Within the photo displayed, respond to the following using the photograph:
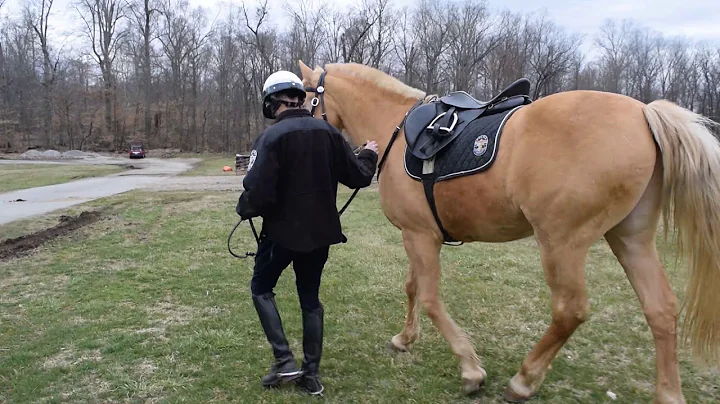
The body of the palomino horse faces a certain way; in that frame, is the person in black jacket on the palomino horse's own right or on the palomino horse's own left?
on the palomino horse's own left

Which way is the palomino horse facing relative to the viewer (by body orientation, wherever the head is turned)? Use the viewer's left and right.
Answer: facing away from the viewer and to the left of the viewer

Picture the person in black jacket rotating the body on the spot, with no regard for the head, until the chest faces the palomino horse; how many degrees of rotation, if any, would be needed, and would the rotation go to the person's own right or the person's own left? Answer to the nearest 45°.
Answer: approximately 135° to the person's own right

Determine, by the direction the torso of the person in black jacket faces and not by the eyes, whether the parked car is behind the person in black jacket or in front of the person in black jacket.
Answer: in front

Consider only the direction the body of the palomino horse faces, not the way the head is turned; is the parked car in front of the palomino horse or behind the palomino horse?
in front

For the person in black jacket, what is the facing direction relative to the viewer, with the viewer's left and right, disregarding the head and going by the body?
facing away from the viewer and to the left of the viewer

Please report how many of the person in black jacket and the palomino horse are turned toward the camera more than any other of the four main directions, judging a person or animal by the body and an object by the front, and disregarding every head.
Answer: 0

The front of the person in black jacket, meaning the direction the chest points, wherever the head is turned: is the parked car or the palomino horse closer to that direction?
the parked car
